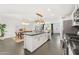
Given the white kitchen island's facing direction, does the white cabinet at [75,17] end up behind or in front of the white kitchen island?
in front

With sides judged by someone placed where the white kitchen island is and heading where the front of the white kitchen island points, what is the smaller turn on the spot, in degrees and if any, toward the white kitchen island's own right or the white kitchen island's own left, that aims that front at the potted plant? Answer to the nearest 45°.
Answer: approximately 135° to the white kitchen island's own right

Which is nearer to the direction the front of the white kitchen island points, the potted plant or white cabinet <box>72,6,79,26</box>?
the white cabinet

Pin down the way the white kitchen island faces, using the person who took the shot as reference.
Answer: facing the viewer and to the right of the viewer
